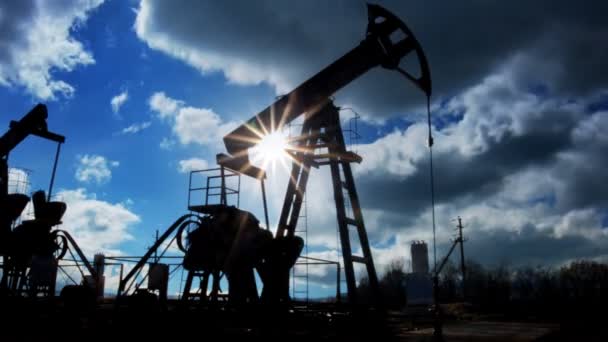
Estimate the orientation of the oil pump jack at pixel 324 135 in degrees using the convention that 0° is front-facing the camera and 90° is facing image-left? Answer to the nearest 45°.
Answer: approximately 270°

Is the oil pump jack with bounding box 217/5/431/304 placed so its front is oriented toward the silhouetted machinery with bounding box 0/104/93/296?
no
